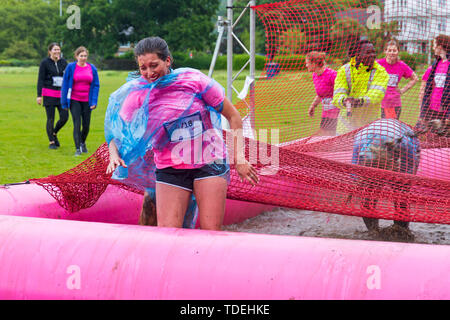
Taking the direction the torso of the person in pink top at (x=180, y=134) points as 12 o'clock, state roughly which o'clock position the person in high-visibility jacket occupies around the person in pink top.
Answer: The person in high-visibility jacket is roughly at 7 o'clock from the person in pink top.

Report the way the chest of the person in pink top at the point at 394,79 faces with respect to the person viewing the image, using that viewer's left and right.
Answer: facing the viewer

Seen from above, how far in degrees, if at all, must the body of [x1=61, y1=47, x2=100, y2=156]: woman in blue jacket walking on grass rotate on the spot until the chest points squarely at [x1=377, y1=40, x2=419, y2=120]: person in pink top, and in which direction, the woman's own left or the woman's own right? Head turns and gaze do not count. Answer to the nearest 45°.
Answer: approximately 45° to the woman's own left

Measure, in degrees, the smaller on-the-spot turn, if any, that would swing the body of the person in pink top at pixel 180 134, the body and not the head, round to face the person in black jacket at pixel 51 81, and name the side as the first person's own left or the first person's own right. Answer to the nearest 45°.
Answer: approximately 180°

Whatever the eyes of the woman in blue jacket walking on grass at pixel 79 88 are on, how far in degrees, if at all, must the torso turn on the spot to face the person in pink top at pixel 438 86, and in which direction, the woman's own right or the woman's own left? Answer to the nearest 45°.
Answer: approximately 45° to the woman's own left

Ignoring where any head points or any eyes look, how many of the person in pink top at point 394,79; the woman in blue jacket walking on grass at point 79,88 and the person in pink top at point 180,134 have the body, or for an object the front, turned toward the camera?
3

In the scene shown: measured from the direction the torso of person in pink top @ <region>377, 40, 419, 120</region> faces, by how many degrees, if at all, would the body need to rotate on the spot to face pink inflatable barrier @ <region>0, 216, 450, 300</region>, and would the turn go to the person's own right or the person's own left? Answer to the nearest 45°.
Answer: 0° — they already face it
